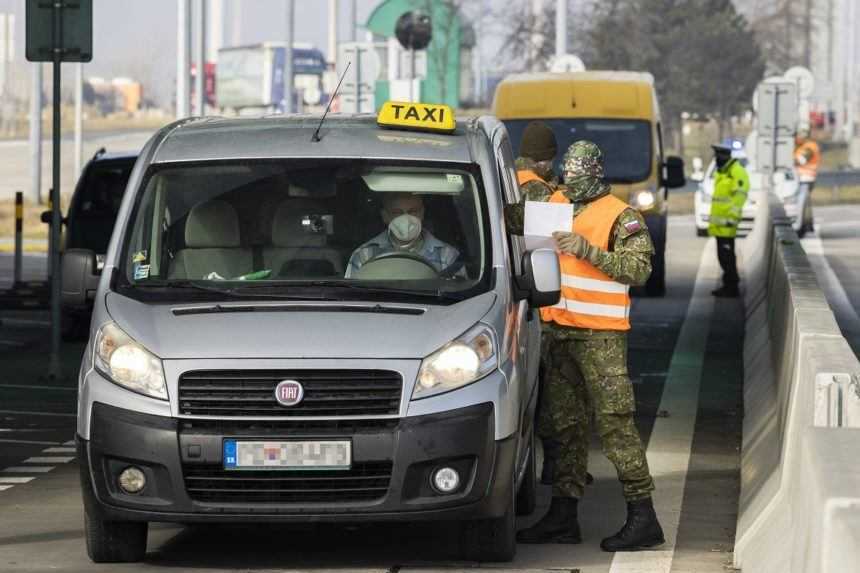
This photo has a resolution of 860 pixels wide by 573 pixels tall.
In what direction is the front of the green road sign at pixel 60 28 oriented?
away from the camera

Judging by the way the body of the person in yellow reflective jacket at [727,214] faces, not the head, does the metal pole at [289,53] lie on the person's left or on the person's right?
on the person's right

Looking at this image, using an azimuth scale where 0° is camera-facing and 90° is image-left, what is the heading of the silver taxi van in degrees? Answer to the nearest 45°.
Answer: approximately 0°
